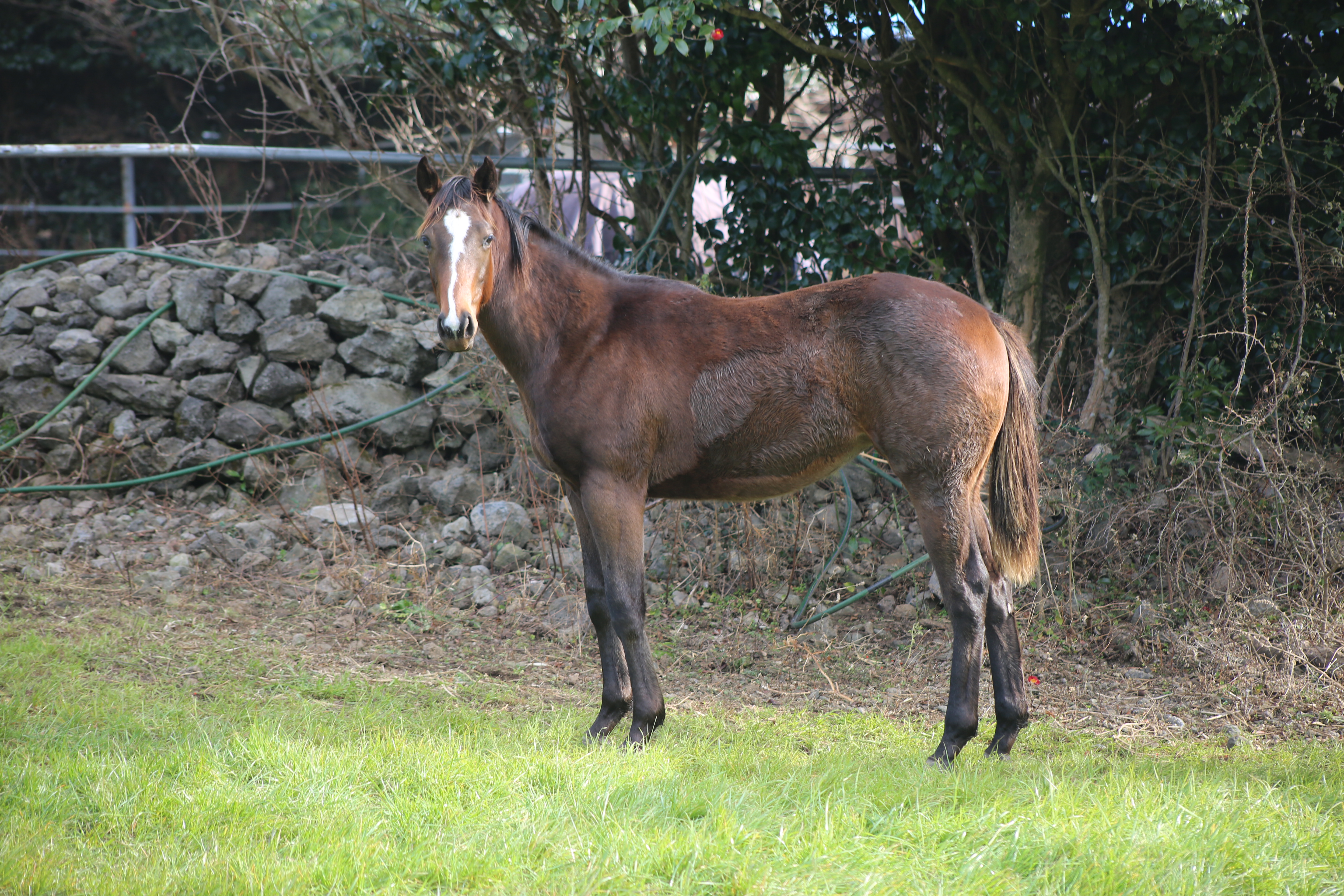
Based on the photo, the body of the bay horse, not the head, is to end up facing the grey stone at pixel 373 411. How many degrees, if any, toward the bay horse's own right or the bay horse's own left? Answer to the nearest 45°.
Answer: approximately 45° to the bay horse's own right

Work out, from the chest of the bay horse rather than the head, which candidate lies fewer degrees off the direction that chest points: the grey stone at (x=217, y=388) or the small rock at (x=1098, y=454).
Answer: the grey stone

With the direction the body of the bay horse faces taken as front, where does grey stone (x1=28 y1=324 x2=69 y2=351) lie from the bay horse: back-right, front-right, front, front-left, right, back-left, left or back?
front-right

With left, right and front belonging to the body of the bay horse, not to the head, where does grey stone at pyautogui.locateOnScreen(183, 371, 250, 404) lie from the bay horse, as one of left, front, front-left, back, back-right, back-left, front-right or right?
front-right

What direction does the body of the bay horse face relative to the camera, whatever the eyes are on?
to the viewer's left

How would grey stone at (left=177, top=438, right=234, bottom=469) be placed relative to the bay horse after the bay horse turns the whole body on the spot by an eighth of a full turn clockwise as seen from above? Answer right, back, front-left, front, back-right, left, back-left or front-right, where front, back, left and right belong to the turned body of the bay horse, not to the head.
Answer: front
